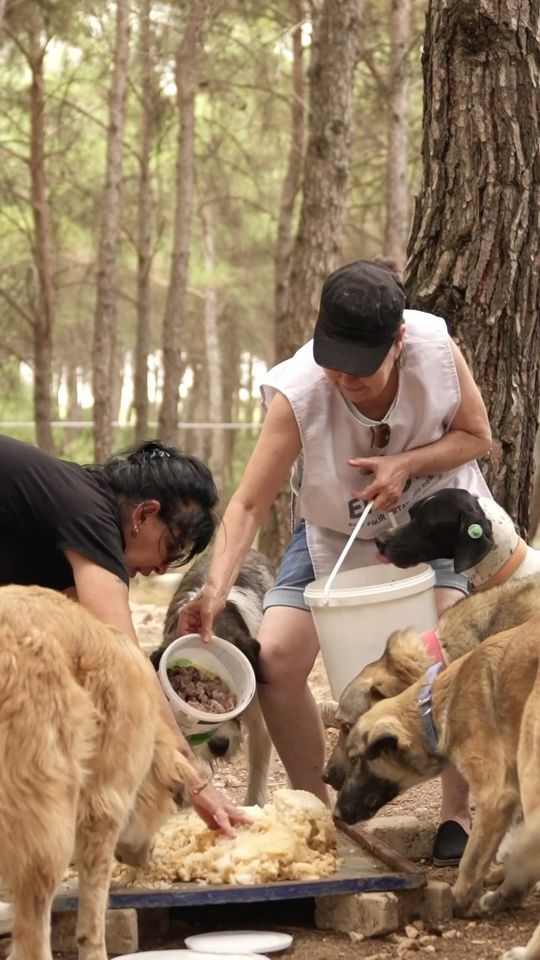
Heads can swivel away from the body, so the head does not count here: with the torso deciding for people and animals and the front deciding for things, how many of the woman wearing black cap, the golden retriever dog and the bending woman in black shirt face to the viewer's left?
0

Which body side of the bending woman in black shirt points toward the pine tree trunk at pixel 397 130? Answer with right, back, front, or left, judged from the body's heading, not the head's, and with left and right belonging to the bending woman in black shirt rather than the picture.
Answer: left

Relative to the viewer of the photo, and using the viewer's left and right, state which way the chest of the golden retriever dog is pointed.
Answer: facing away from the viewer and to the right of the viewer

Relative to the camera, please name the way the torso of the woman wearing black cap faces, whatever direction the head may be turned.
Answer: toward the camera

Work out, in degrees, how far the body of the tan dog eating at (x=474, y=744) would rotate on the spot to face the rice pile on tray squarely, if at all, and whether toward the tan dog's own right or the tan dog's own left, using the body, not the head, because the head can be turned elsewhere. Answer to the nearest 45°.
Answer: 0° — it already faces it

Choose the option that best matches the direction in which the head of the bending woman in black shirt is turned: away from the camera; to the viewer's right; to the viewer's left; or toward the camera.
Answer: to the viewer's right

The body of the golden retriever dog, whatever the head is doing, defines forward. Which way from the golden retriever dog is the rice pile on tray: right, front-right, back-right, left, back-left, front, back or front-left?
front

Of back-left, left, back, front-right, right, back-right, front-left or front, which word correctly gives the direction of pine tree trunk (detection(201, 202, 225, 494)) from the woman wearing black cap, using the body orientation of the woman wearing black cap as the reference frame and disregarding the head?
back

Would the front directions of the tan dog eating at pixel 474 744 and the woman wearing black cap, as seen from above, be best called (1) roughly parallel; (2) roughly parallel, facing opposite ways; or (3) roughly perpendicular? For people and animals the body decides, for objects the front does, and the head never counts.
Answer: roughly perpendicular

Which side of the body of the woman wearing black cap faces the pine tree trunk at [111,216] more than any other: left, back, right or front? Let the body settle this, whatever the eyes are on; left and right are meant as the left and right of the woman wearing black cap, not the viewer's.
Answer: back

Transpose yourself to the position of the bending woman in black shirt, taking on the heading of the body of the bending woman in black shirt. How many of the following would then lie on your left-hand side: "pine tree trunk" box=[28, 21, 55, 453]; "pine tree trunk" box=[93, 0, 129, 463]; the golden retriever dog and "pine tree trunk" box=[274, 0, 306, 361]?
3

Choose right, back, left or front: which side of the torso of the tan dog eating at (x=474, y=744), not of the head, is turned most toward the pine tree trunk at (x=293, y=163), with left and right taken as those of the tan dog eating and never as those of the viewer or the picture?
right

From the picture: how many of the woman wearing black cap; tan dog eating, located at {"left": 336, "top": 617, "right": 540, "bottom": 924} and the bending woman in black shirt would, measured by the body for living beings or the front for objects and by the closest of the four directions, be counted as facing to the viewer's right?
1

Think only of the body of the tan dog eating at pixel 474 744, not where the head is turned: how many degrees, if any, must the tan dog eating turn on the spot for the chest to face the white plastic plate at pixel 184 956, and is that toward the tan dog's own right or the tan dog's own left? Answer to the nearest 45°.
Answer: approximately 45° to the tan dog's own left

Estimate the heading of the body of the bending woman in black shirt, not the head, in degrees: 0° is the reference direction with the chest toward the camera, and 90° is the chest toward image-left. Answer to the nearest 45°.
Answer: approximately 270°

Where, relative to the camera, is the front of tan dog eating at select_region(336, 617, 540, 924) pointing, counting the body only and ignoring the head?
to the viewer's left

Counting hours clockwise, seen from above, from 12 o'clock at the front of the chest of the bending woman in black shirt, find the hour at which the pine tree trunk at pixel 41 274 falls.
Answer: The pine tree trunk is roughly at 9 o'clock from the bending woman in black shirt.
